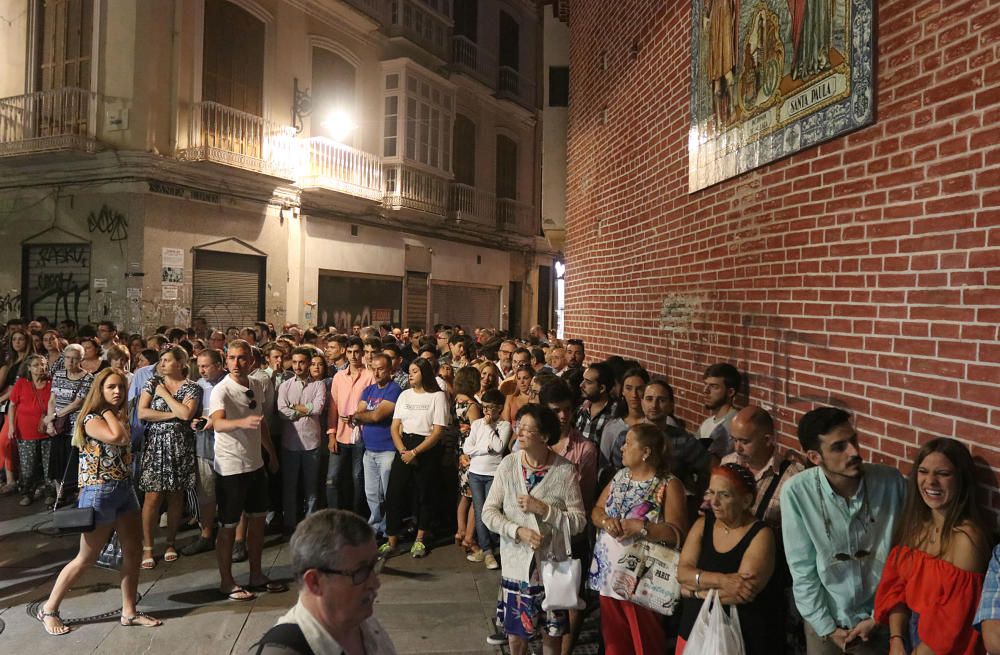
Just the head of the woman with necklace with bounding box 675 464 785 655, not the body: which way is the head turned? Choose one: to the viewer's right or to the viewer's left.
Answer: to the viewer's left

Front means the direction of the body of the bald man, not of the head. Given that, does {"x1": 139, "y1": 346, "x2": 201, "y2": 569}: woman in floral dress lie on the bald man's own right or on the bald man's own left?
on the bald man's own right

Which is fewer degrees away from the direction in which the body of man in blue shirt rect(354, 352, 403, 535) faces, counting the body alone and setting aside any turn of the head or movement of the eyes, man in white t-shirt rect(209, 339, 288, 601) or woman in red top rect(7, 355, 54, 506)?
the man in white t-shirt

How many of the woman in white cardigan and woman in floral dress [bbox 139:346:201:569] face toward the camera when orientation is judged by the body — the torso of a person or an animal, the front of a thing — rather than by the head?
2

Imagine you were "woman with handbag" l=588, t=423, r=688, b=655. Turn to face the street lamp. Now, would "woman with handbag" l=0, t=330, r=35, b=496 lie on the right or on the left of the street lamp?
left

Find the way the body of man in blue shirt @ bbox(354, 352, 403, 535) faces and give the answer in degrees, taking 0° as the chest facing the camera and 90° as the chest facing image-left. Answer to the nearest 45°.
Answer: approximately 45°

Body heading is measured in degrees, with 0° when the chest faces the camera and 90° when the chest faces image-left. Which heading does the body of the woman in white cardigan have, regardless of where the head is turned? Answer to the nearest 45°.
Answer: approximately 0°

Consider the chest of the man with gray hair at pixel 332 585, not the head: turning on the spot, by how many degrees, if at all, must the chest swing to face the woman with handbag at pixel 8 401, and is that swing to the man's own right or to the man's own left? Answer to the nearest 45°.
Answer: approximately 180°

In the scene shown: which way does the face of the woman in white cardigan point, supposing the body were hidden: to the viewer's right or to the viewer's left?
to the viewer's left

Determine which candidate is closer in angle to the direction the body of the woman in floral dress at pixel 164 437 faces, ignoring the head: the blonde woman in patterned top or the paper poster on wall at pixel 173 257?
the blonde woman in patterned top

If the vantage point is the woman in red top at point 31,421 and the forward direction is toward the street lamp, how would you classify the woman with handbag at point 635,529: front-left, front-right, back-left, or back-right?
back-right

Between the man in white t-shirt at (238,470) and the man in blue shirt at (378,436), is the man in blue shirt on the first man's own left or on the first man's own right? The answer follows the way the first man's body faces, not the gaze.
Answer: on the first man's own left

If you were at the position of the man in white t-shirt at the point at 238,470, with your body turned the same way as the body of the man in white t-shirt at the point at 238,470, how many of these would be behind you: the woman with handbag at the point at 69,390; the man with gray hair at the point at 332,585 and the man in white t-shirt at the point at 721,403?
1

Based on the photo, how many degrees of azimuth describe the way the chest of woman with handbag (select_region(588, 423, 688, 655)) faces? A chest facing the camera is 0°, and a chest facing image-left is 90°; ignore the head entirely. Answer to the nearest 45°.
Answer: approximately 45°

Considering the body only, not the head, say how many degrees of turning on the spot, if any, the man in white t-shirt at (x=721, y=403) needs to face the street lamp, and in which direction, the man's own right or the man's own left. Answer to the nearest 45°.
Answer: approximately 90° to the man's own right
